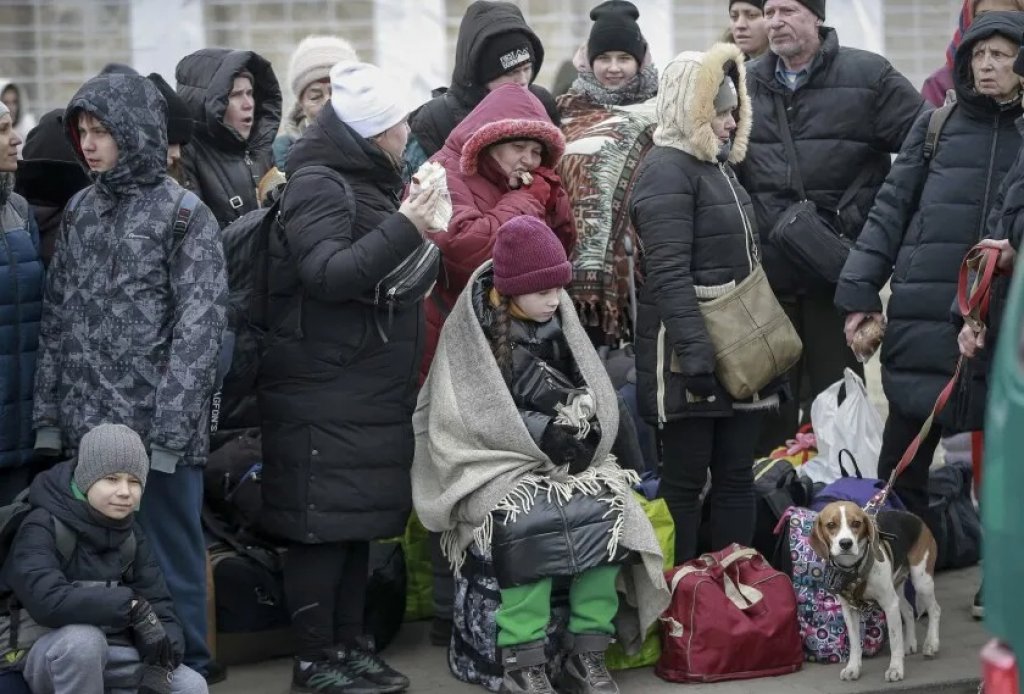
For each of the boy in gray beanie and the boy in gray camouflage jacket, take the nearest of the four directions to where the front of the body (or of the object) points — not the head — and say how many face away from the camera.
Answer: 0

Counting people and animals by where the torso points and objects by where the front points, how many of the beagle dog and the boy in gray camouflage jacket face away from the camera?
0

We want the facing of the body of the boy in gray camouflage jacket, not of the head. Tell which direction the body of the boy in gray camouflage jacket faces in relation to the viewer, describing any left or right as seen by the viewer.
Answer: facing the viewer and to the left of the viewer

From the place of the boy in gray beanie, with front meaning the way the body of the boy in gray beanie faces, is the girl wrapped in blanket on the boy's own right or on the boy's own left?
on the boy's own left

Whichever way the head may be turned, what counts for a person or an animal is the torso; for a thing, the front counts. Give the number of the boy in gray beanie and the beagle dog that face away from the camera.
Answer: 0

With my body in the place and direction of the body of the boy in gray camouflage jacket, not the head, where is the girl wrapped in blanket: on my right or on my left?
on my left

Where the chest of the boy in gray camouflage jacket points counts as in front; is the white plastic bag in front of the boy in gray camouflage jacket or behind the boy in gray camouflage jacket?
behind

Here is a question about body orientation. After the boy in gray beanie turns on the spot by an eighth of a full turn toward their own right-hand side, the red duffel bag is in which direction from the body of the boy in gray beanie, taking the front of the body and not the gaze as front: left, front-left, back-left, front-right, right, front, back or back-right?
left

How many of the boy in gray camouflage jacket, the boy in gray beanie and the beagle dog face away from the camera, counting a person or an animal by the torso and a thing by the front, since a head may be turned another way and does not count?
0

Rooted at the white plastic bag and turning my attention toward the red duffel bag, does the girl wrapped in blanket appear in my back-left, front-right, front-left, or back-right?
front-right
